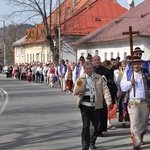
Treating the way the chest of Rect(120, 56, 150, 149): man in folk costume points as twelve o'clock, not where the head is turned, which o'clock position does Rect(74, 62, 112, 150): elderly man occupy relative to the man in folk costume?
The elderly man is roughly at 2 o'clock from the man in folk costume.

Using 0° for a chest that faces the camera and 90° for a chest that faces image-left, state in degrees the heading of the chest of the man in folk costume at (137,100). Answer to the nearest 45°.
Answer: approximately 0°

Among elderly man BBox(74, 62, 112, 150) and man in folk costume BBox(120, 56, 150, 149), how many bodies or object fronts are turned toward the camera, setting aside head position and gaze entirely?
2

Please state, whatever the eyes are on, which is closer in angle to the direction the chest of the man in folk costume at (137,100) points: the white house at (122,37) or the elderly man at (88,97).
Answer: the elderly man

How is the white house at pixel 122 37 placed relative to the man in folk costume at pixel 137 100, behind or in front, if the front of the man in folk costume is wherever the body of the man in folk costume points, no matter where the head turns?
behind

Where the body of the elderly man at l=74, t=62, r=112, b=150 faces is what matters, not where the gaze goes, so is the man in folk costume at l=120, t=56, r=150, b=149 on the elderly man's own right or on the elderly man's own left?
on the elderly man's own left

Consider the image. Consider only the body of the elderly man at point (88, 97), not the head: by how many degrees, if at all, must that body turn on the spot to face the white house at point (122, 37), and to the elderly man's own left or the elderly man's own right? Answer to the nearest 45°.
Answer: approximately 180°
